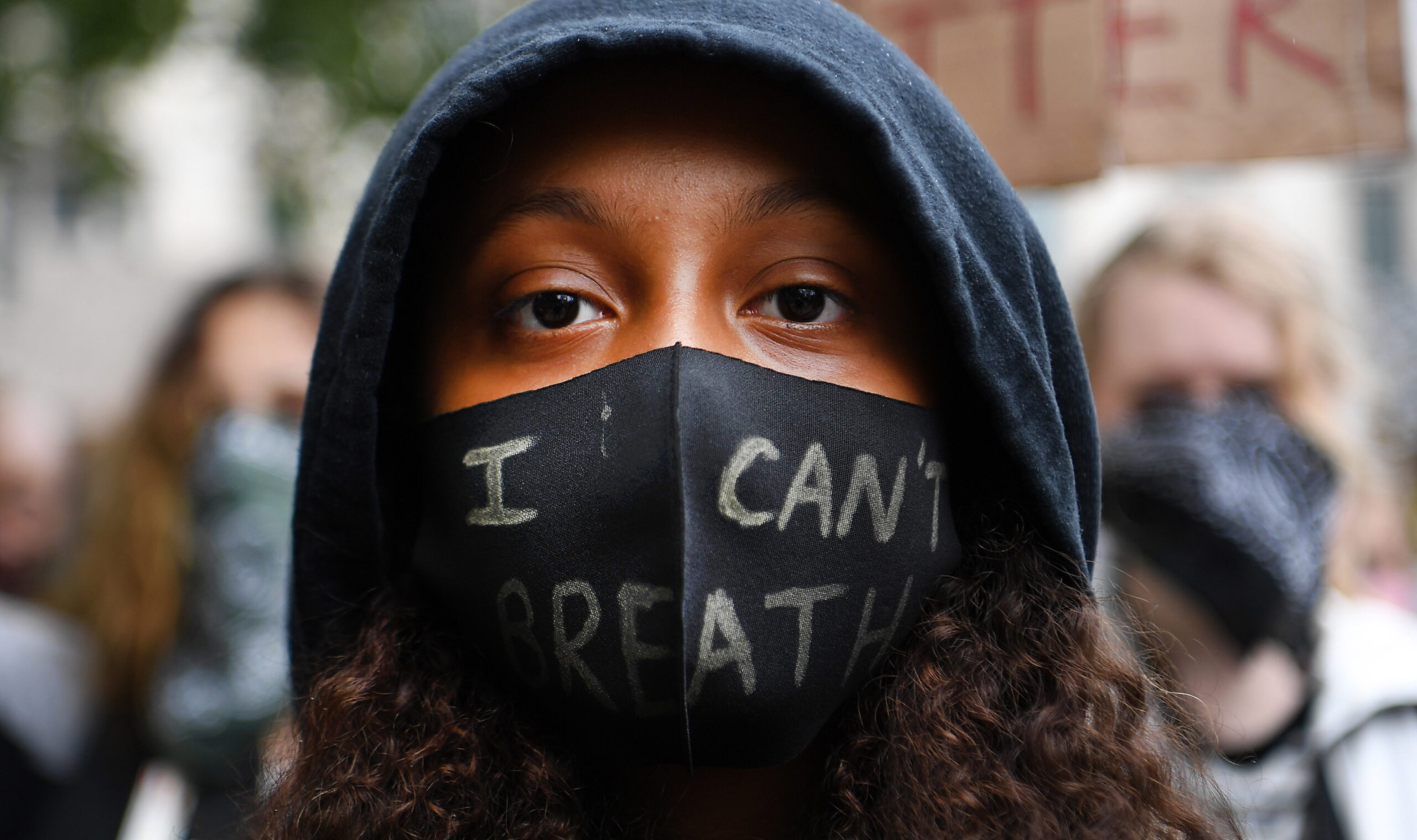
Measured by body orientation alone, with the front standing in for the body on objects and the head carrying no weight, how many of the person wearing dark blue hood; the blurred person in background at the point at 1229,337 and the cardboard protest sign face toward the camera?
3

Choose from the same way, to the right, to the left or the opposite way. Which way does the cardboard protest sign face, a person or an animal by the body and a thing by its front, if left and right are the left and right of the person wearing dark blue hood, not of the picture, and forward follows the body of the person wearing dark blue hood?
the same way

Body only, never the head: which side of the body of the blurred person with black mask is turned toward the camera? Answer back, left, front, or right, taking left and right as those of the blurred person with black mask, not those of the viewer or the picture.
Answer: front

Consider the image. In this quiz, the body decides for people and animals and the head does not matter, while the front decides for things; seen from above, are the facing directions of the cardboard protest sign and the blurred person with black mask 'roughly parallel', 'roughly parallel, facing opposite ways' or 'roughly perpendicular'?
roughly parallel

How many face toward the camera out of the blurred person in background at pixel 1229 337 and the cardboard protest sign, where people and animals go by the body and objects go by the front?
2

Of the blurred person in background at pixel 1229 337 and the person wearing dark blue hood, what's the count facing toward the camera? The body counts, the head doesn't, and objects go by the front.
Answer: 2

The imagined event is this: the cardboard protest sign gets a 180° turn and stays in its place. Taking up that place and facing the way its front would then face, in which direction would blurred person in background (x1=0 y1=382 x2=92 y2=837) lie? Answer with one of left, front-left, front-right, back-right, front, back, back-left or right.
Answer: left

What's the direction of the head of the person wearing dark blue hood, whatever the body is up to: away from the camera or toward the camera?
toward the camera

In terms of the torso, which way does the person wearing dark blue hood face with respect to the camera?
toward the camera

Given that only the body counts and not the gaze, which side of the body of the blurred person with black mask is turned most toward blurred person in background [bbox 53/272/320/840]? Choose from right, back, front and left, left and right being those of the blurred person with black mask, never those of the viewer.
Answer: right

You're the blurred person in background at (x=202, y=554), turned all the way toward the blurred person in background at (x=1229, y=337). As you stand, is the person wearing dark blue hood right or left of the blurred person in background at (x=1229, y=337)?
right

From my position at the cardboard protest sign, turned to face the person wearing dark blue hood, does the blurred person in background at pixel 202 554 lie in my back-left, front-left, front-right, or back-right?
front-right

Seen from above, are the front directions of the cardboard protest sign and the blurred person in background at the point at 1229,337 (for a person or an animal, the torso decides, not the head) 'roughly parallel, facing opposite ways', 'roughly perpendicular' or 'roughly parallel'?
roughly parallel

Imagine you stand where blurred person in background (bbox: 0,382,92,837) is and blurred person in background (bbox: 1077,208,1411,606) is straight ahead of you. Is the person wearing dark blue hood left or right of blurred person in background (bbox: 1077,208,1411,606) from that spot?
right
